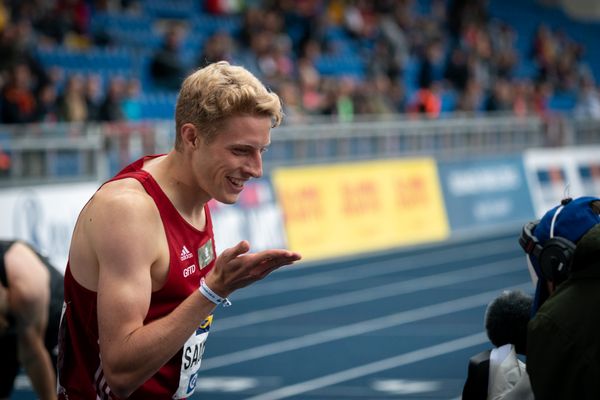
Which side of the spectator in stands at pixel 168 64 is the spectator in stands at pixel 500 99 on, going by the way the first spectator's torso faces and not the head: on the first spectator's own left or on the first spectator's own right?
on the first spectator's own left

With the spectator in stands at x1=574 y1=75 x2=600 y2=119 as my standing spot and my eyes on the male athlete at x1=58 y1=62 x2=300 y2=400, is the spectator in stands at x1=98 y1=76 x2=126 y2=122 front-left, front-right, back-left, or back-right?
front-right

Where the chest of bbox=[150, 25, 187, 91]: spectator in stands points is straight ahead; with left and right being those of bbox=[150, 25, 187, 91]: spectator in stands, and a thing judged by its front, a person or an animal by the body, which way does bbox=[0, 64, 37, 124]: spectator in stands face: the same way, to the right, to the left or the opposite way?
the same way

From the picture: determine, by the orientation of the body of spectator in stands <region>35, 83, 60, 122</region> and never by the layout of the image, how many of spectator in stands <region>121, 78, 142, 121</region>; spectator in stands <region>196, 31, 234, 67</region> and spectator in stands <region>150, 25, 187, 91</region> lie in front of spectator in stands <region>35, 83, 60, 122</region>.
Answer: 0

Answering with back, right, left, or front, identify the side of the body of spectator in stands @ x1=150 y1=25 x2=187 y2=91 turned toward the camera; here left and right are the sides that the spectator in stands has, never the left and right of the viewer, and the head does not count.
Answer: front

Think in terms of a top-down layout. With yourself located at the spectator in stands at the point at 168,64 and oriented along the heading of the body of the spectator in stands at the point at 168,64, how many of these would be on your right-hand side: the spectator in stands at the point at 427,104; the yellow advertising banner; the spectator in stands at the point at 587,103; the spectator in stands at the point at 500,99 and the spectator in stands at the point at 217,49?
0

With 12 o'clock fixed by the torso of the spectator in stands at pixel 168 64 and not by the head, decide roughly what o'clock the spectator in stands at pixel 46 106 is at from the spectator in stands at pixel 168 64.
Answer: the spectator in stands at pixel 46 106 is roughly at 1 o'clock from the spectator in stands at pixel 168 64.

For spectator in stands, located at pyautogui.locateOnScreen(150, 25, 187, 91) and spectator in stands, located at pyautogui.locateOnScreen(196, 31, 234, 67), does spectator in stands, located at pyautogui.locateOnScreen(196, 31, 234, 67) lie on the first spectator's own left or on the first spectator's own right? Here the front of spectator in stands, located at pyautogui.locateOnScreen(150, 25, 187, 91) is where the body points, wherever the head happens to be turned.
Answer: on the first spectator's own left

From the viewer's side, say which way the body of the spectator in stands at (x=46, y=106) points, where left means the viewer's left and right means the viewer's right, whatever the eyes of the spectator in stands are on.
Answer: facing the viewer

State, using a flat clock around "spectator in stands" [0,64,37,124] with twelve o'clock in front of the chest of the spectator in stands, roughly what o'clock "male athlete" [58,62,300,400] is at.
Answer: The male athlete is roughly at 12 o'clock from the spectator in stands.

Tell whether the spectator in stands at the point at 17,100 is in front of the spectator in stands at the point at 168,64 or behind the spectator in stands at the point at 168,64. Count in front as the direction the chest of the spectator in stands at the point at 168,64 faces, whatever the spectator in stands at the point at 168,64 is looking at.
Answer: in front

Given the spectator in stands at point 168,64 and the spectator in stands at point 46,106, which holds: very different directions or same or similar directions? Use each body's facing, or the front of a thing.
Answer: same or similar directions

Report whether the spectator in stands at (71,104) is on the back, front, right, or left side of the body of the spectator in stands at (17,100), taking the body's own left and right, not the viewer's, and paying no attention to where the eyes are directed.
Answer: left

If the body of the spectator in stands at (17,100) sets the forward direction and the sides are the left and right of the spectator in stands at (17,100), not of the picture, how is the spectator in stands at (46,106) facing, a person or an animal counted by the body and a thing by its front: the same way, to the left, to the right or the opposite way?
the same way

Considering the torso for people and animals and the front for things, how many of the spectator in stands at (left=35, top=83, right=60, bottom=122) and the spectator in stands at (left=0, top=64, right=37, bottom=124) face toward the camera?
2

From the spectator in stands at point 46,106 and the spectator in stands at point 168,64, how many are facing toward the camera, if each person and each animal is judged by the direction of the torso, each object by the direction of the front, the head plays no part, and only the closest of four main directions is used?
2

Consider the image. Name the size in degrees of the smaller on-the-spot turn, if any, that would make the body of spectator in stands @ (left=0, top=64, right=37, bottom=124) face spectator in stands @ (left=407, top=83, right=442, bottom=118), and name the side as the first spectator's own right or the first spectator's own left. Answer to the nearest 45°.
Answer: approximately 135° to the first spectator's own left

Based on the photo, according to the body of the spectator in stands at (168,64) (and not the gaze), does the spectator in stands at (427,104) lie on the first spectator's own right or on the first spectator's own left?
on the first spectator's own left
